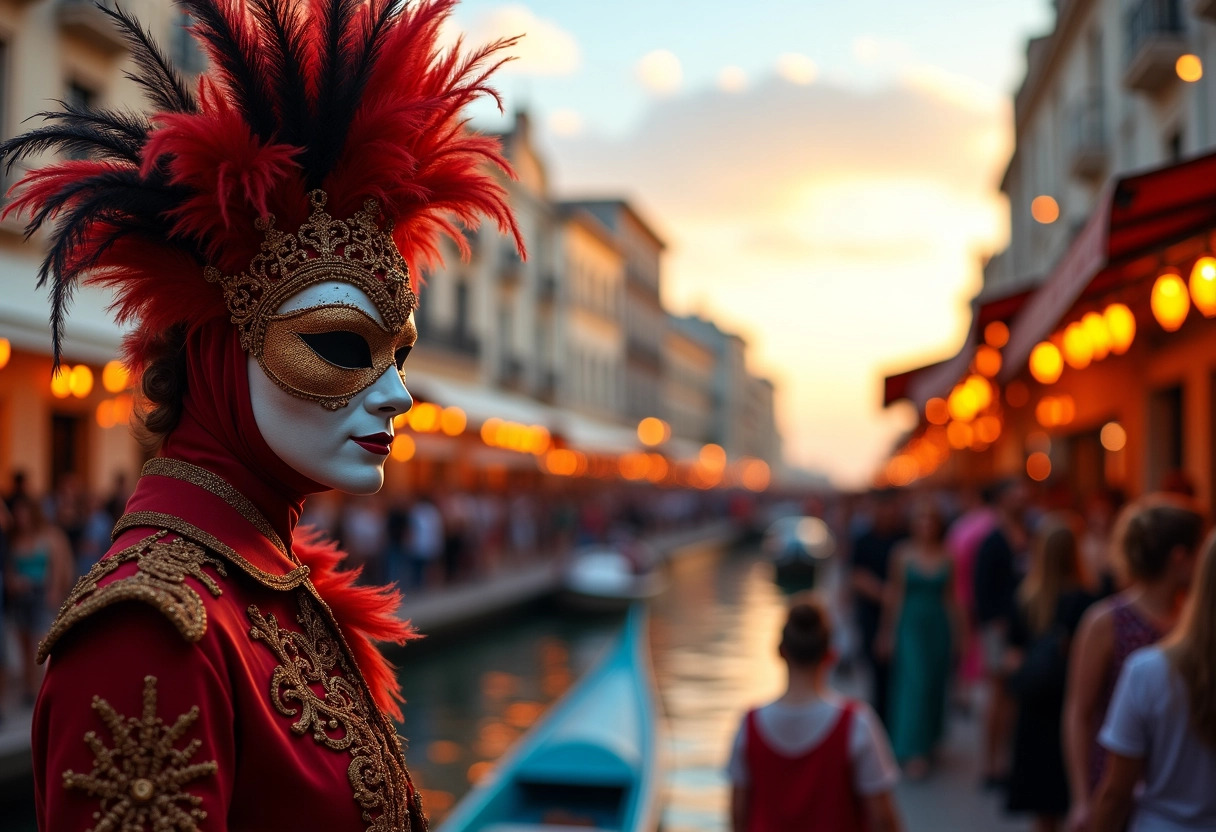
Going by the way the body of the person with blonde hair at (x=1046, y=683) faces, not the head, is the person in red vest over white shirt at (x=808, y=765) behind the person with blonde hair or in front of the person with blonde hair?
behind

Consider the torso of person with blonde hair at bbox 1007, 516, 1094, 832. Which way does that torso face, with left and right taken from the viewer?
facing away from the viewer

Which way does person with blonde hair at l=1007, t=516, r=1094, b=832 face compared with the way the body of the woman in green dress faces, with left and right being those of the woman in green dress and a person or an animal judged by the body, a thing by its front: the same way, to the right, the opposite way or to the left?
the opposite way

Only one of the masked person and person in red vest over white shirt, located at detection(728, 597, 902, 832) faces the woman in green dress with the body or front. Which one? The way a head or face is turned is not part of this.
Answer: the person in red vest over white shirt

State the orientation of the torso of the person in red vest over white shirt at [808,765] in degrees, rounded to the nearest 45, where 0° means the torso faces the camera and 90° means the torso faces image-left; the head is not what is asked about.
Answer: approximately 180°

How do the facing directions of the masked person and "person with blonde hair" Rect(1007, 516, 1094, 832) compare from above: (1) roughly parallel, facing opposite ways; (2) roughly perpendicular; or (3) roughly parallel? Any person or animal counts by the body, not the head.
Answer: roughly perpendicular

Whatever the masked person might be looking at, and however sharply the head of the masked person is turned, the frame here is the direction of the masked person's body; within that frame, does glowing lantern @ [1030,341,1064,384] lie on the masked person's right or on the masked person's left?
on the masked person's left

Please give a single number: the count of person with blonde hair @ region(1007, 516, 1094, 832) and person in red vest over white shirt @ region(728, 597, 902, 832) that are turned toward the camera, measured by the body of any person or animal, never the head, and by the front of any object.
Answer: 0

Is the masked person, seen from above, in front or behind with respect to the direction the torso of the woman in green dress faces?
in front

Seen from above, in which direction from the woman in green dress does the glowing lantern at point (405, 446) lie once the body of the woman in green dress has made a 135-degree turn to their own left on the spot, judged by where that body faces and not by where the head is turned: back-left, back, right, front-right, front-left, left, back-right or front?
left

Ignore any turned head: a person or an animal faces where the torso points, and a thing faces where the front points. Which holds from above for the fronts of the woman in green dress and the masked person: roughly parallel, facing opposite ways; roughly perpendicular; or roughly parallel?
roughly perpendicular
